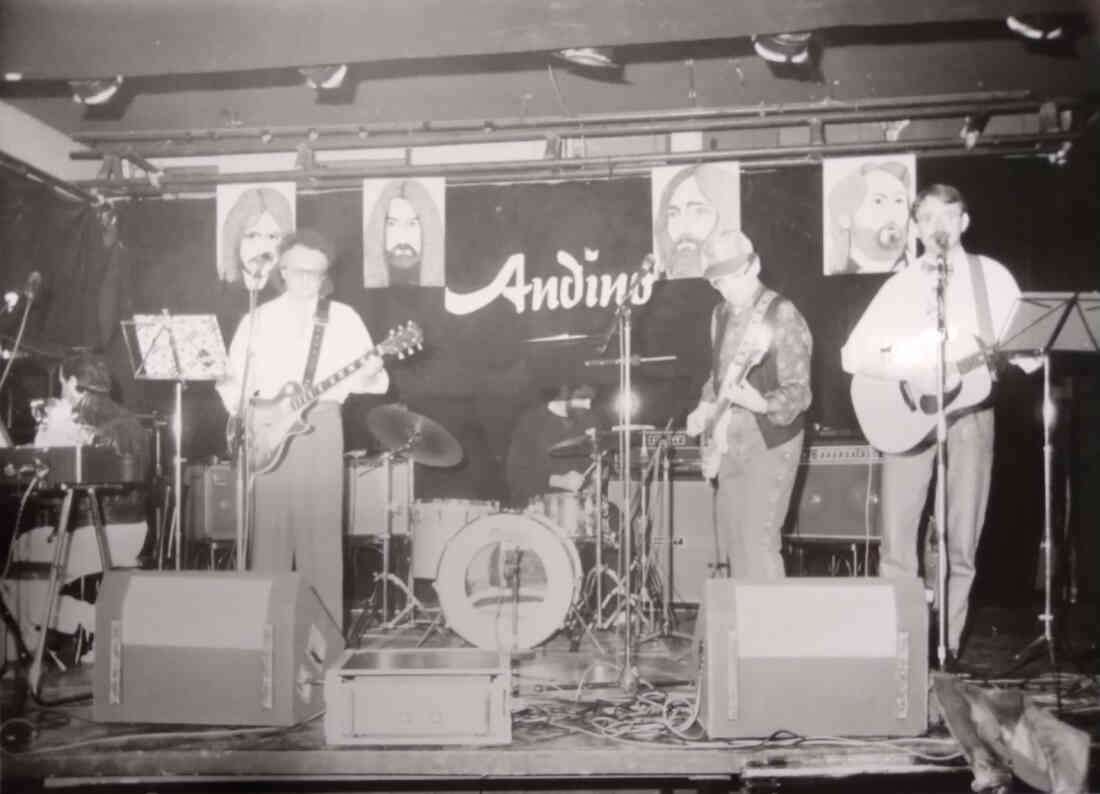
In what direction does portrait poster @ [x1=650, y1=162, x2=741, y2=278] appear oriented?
toward the camera

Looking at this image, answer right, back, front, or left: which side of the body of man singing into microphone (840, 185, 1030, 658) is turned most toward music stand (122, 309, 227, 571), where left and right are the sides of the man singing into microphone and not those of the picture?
right

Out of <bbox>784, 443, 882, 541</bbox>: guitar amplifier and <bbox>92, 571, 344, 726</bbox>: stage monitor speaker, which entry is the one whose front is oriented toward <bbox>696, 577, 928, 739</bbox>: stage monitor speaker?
the guitar amplifier

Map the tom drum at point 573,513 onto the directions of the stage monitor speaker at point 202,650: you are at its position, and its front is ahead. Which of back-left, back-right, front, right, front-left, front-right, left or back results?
front-right

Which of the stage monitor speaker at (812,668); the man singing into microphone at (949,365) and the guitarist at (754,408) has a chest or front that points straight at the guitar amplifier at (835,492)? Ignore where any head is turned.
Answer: the stage monitor speaker

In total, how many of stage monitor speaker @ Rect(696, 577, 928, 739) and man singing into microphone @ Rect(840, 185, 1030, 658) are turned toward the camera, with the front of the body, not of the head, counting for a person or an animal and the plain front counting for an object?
1

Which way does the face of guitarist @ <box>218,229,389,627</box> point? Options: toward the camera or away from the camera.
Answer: toward the camera

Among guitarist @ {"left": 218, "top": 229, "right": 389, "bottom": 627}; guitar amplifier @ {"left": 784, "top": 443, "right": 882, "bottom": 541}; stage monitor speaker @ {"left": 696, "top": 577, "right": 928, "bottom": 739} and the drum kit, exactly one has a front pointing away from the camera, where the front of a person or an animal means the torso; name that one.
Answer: the stage monitor speaker

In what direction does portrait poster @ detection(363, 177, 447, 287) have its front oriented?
toward the camera

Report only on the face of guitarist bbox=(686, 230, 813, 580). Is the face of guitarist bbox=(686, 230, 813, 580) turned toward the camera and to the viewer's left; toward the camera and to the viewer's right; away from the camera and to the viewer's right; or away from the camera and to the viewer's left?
toward the camera and to the viewer's left

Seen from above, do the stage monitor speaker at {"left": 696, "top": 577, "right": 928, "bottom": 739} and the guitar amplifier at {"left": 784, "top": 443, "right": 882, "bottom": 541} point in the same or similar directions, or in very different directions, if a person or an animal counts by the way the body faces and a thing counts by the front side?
very different directions

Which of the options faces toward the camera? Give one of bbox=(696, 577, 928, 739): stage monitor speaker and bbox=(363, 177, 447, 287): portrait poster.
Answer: the portrait poster

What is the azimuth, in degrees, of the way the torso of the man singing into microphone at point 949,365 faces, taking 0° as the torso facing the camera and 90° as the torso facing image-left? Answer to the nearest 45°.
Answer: approximately 0°

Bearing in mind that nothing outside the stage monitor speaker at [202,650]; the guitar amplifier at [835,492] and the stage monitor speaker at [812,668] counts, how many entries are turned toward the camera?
1

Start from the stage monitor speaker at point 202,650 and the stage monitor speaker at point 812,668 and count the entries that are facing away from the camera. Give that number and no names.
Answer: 2

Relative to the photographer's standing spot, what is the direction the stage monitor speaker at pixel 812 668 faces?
facing away from the viewer
